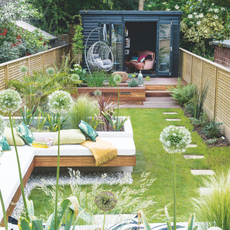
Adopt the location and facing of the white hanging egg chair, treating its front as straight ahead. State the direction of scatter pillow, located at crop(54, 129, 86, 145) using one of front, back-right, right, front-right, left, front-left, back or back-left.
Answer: front-right

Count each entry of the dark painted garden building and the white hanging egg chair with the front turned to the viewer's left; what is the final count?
0

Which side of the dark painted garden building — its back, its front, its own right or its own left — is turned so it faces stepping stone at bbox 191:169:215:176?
front

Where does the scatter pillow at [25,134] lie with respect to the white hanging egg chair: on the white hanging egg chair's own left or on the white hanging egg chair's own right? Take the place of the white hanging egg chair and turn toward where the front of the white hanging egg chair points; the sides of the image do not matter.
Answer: on the white hanging egg chair's own right

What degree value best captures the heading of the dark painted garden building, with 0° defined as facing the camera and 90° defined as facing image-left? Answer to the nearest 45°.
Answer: approximately 0°

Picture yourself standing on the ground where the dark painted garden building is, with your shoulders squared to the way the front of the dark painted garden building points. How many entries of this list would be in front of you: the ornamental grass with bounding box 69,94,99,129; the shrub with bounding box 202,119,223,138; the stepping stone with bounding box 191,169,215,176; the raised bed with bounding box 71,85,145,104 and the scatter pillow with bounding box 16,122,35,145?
5

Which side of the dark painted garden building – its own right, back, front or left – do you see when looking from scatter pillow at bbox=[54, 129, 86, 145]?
front

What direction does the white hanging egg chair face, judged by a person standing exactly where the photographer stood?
facing the viewer and to the right of the viewer

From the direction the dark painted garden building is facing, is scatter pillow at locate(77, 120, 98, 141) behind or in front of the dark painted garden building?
in front

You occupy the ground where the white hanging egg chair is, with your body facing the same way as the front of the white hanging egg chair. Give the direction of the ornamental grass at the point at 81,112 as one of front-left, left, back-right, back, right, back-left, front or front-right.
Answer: front-right

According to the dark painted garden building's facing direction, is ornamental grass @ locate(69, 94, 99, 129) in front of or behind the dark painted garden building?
in front
